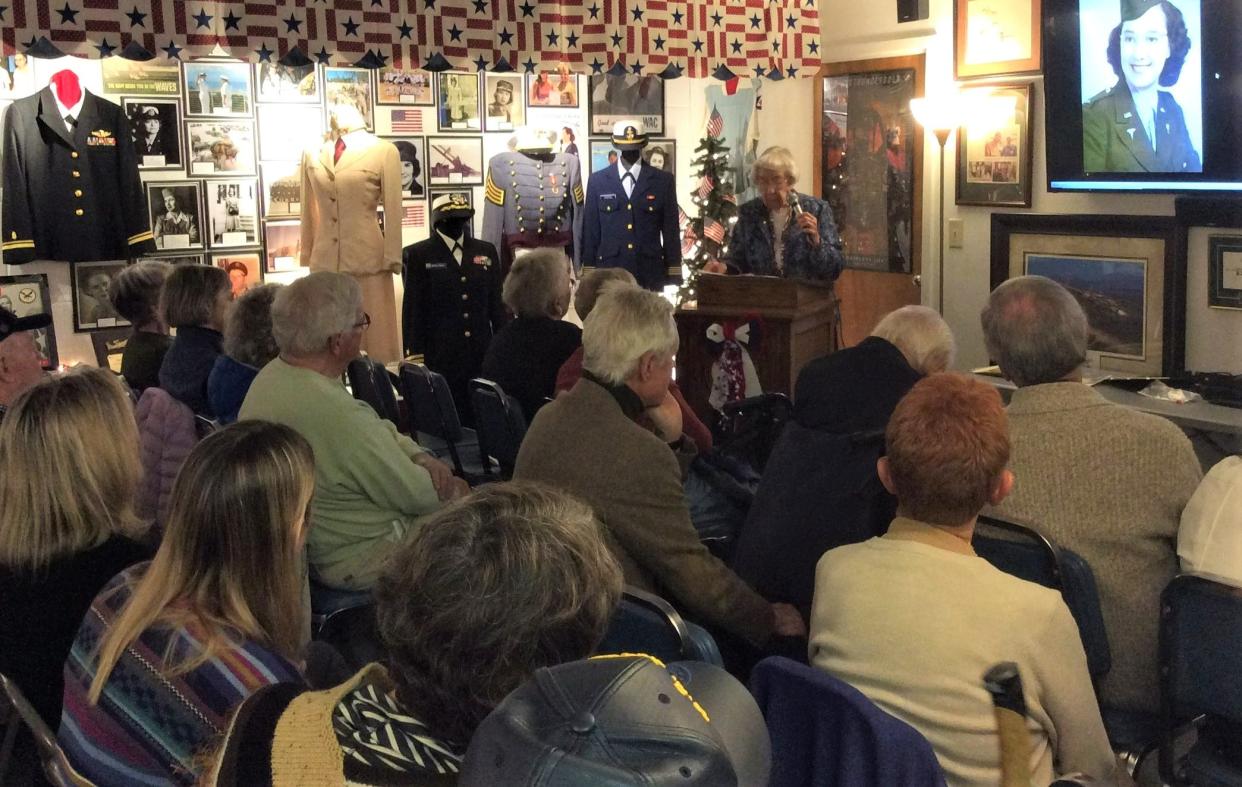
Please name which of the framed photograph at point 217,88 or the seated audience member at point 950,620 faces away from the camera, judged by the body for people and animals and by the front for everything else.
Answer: the seated audience member

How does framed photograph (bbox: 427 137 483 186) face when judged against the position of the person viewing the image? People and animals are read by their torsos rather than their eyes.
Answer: facing the viewer

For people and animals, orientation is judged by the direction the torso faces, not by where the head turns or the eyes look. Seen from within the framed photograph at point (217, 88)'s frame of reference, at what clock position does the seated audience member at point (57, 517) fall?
The seated audience member is roughly at 12 o'clock from the framed photograph.

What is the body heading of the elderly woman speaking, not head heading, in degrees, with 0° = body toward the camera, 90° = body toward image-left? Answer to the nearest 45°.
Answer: approximately 0°

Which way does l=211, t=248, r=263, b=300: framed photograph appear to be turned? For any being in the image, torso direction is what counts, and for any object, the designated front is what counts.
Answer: toward the camera

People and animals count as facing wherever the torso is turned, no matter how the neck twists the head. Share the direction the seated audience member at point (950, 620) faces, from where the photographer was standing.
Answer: facing away from the viewer

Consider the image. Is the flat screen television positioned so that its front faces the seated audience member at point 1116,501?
yes

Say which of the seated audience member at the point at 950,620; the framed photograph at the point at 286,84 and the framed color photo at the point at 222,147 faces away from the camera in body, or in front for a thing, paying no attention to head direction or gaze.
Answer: the seated audience member

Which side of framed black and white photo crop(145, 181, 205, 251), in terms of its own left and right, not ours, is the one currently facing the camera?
front
